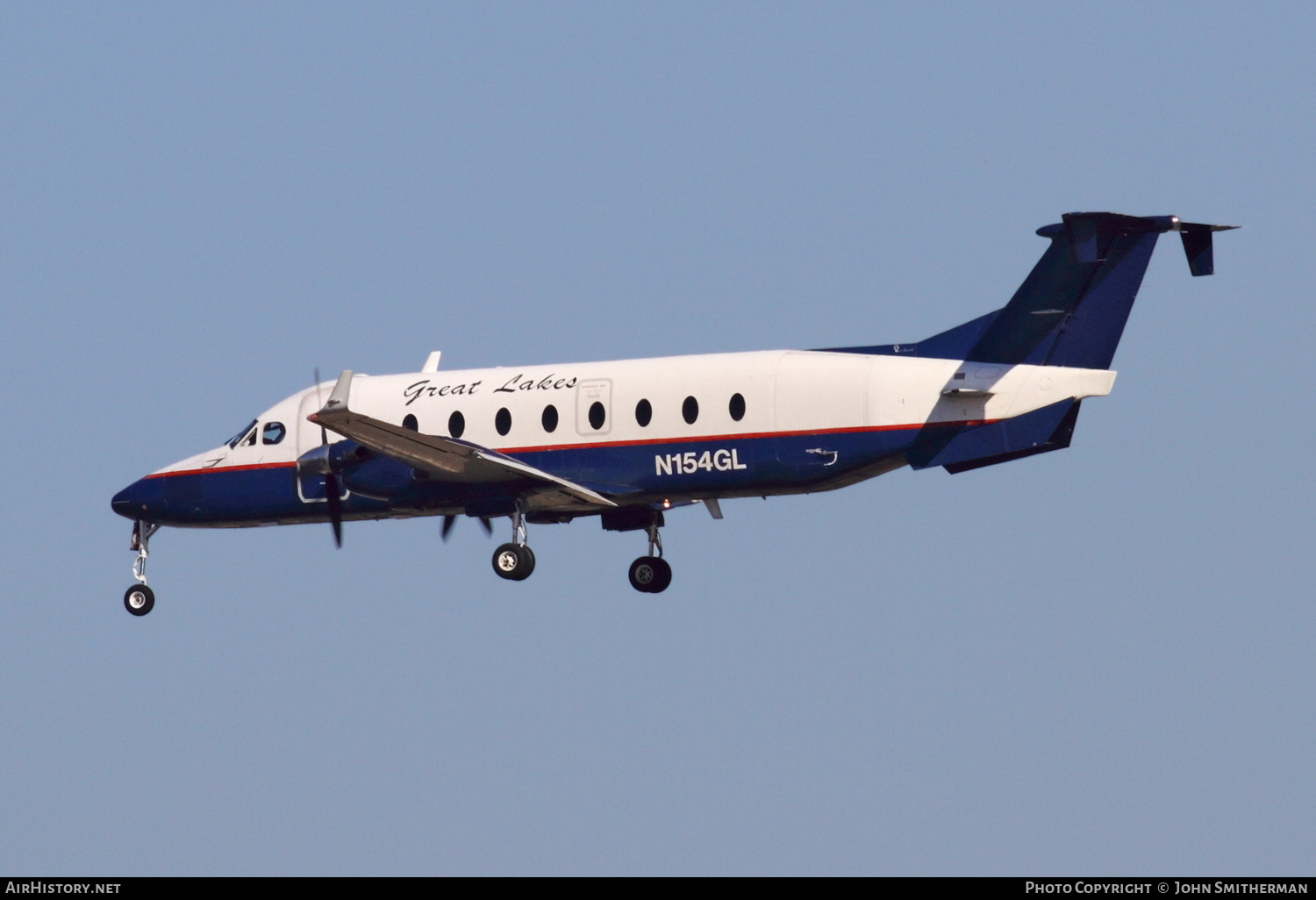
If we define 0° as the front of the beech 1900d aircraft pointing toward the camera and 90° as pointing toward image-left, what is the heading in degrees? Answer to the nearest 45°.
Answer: approximately 90°
